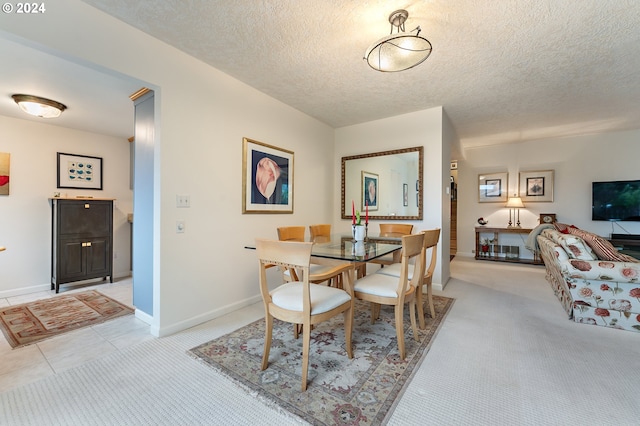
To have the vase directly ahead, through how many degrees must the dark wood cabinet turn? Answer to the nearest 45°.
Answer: approximately 45° to its left

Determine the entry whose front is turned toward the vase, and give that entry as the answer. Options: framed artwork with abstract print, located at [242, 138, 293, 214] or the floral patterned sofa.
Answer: the framed artwork with abstract print

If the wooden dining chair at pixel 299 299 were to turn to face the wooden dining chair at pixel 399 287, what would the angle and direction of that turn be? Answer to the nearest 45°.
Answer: approximately 45° to its right

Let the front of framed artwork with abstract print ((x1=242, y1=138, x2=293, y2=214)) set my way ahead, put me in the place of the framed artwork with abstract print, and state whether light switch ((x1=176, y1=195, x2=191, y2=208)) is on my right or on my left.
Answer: on my right

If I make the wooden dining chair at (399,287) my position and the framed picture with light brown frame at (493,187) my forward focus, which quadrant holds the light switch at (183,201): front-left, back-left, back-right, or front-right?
back-left

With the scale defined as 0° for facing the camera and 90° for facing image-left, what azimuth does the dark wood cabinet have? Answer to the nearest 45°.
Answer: approximately 0°
